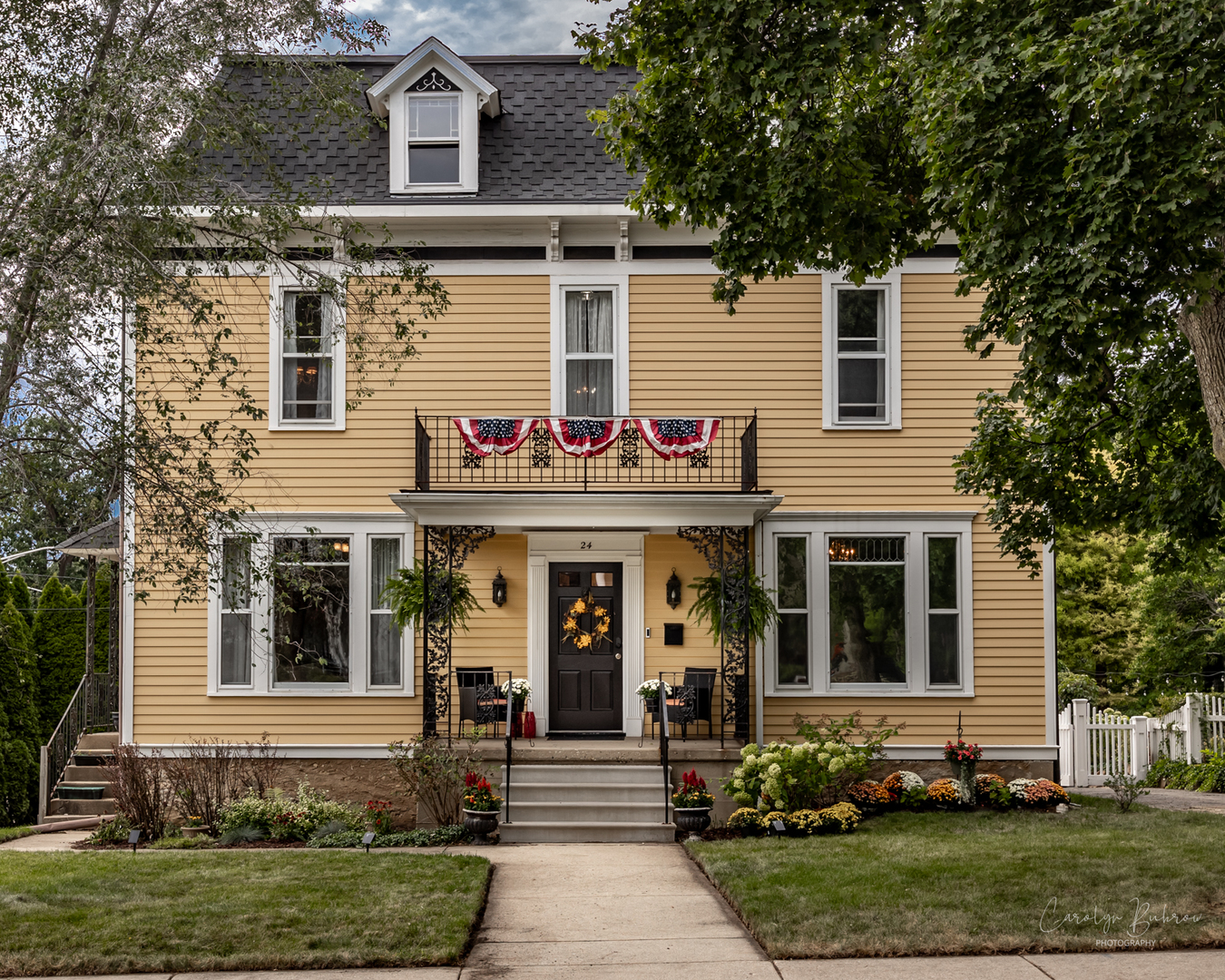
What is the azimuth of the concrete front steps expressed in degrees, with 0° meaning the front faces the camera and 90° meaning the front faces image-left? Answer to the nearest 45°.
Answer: approximately 0°

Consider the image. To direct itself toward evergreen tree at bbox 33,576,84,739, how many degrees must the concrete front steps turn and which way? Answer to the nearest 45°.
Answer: approximately 135° to its right

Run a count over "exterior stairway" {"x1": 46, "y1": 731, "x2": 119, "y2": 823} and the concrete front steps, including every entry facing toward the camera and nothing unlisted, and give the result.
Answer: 2

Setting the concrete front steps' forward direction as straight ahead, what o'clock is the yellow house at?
The yellow house is roughly at 6 o'clock from the concrete front steps.

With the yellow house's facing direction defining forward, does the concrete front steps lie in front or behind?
in front

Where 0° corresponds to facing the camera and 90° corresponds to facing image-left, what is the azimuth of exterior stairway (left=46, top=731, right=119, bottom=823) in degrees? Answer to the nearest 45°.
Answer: approximately 0°
